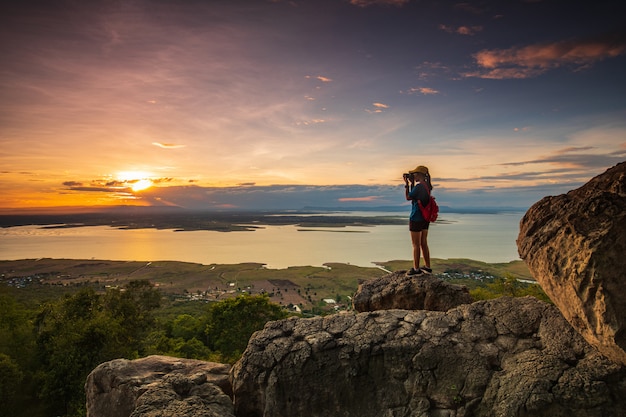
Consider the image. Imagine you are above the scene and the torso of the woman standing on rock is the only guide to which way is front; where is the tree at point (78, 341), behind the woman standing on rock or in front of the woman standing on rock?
in front

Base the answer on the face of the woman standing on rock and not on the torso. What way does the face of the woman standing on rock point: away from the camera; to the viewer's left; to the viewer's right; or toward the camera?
to the viewer's left

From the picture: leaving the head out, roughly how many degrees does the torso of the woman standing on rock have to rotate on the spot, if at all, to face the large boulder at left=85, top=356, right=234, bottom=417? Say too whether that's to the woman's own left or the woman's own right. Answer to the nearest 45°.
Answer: approximately 45° to the woman's own left

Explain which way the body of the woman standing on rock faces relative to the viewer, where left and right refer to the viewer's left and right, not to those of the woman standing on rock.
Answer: facing to the left of the viewer
